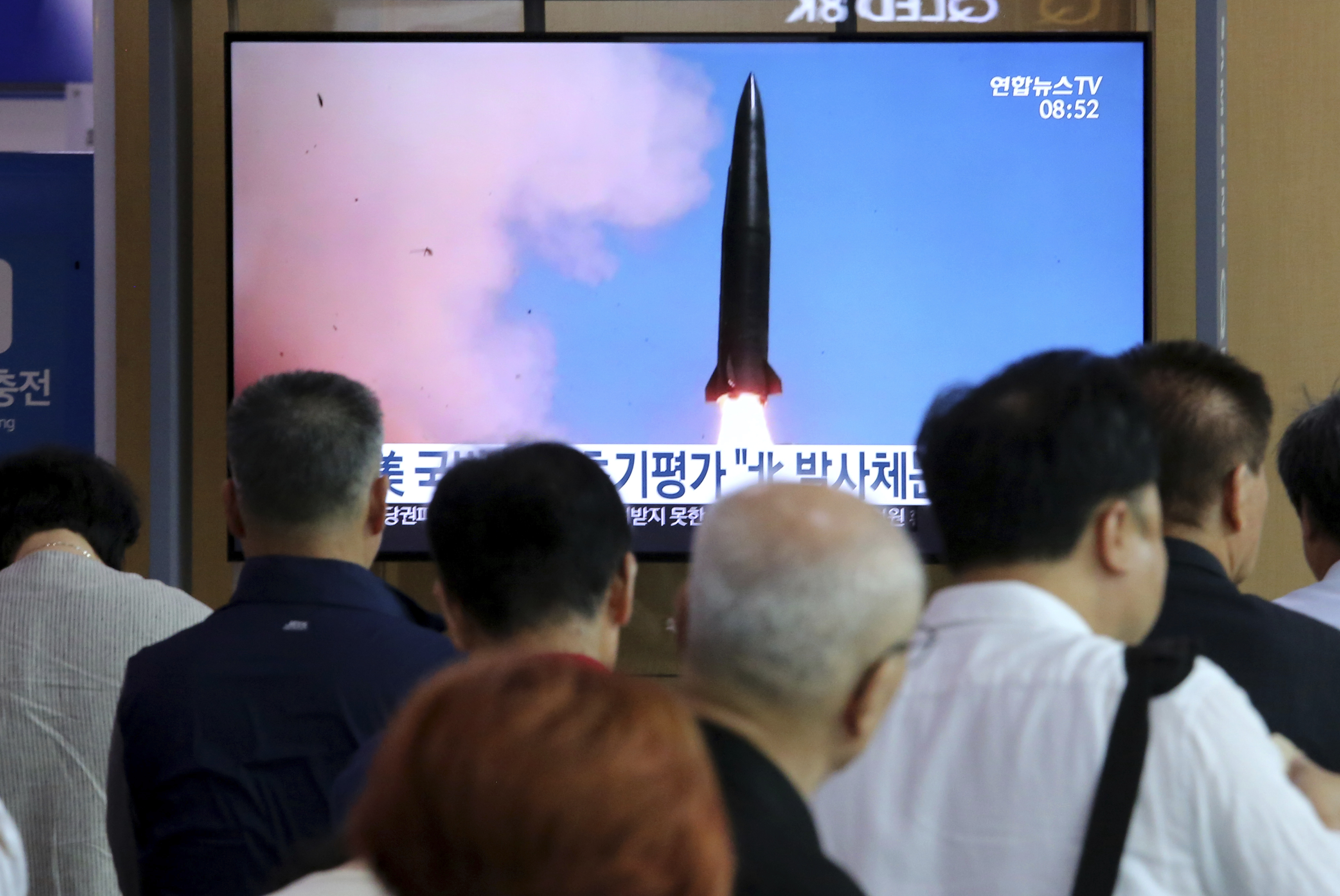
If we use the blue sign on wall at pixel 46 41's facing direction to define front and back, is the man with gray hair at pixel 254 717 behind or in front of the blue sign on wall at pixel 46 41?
in front

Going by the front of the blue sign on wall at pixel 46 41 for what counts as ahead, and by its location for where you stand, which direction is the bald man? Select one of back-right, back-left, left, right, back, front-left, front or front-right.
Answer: front

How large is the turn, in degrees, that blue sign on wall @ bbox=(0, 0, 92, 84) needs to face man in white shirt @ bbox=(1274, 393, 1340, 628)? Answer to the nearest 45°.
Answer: approximately 45° to its left

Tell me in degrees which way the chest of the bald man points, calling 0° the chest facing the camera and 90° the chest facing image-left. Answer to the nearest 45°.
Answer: approximately 225°

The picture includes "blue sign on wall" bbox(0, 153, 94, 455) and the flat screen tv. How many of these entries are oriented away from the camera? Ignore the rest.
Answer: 0

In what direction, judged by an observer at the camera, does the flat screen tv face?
facing the viewer

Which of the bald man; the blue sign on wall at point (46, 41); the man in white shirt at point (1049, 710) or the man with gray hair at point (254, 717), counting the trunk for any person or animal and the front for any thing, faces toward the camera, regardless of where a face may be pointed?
the blue sign on wall

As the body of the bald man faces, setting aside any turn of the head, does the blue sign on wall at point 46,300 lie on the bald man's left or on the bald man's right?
on the bald man's left

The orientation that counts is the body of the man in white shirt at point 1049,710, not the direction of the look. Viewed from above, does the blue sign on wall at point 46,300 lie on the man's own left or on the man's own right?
on the man's own left

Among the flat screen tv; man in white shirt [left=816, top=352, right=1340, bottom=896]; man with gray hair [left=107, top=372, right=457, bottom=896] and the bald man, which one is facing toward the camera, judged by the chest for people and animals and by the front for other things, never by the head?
the flat screen tv

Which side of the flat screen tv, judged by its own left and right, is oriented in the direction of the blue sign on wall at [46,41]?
right

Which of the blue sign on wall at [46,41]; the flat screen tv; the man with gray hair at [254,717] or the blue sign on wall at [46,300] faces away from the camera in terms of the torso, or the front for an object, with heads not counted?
the man with gray hair

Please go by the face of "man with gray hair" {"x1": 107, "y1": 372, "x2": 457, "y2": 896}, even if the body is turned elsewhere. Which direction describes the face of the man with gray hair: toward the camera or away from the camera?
away from the camera

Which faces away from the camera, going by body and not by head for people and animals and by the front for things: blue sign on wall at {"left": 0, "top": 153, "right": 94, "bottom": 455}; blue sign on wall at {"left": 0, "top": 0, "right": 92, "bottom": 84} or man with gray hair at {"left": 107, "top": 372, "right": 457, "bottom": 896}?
the man with gray hair

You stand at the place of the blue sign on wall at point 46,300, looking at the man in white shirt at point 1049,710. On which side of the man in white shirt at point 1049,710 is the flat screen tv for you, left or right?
left

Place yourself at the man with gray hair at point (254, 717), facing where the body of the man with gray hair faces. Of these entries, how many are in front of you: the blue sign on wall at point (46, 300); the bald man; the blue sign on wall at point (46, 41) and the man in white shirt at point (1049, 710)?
2

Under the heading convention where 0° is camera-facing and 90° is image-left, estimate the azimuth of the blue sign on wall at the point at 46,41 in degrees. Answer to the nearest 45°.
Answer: approximately 0°

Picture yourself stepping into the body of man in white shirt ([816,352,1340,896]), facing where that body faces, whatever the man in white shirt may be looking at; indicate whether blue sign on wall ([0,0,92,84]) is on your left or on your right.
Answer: on your left

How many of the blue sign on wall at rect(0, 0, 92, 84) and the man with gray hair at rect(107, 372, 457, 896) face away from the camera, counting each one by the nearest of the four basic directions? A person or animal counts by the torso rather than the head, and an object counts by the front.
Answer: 1
